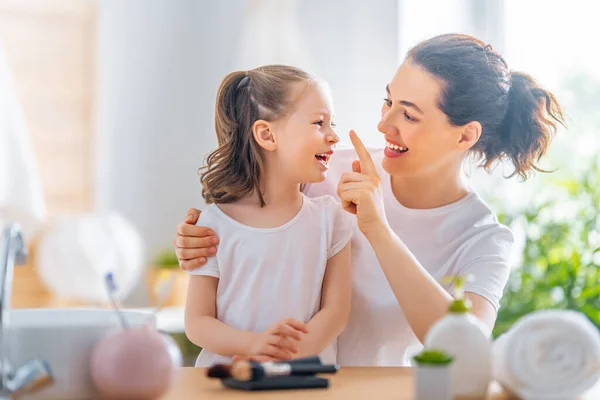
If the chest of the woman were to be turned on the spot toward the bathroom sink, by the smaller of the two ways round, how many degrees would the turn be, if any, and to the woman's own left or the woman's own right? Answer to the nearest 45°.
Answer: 0° — they already face it

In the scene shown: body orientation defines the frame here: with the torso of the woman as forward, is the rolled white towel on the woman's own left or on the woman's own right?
on the woman's own left

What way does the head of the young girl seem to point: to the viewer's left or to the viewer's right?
to the viewer's right

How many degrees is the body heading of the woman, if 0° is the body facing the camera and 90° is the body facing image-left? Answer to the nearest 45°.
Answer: approximately 45°

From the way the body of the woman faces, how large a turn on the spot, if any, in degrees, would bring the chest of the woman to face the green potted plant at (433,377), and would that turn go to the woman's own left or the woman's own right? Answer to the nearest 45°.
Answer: approximately 45° to the woman's own left
